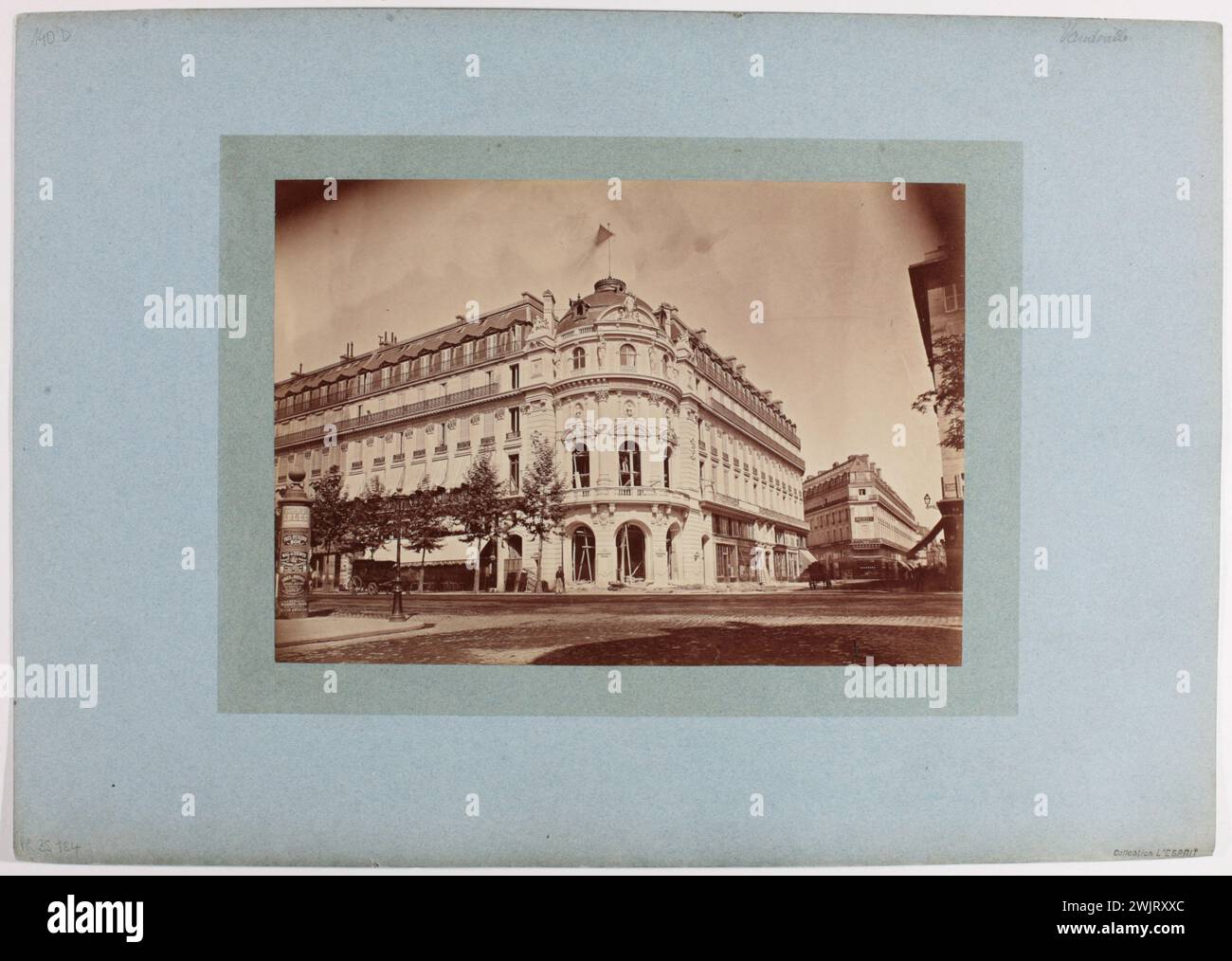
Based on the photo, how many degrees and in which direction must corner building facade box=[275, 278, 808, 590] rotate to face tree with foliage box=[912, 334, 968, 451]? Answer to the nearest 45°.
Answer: approximately 90° to its left

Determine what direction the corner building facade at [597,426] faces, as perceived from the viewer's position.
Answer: facing the viewer

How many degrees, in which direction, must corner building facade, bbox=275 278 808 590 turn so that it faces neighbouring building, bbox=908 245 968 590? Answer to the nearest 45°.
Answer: approximately 90° to its left
